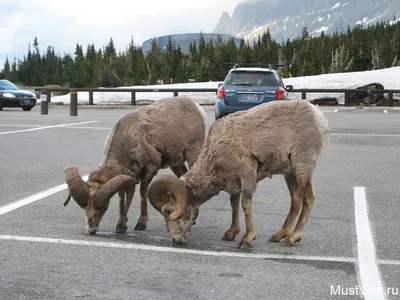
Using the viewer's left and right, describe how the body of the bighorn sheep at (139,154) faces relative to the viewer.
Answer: facing the viewer and to the left of the viewer

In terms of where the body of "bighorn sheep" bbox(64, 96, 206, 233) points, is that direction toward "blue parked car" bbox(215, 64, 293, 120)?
no

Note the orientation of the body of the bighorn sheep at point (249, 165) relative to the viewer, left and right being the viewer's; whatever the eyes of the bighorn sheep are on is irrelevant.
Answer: facing to the left of the viewer

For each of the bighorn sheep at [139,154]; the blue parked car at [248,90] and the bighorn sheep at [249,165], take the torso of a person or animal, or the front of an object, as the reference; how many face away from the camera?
1

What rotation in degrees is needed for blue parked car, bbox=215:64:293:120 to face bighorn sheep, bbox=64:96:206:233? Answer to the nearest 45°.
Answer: approximately 180°

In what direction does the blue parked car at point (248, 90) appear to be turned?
away from the camera

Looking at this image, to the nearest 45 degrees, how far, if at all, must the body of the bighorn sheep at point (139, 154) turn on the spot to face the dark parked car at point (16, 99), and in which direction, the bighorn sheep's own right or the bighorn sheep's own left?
approximately 135° to the bighorn sheep's own right

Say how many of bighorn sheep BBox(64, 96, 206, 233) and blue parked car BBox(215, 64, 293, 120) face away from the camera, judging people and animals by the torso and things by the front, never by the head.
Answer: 1

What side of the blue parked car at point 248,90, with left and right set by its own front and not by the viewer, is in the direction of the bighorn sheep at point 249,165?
back

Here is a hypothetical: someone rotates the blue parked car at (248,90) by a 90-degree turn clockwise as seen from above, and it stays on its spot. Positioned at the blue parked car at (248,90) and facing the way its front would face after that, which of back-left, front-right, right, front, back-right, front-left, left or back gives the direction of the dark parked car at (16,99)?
back-left

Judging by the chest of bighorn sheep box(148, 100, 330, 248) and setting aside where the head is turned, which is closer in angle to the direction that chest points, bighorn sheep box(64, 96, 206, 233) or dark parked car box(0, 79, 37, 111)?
the bighorn sheep

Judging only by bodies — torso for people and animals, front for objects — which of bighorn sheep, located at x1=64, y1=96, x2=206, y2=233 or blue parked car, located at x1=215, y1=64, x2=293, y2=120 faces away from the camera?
the blue parked car

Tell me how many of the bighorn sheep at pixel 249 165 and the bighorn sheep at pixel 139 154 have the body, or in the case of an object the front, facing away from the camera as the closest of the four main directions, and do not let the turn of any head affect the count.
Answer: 0

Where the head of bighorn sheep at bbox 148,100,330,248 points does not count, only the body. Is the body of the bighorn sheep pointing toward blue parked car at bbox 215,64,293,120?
no
